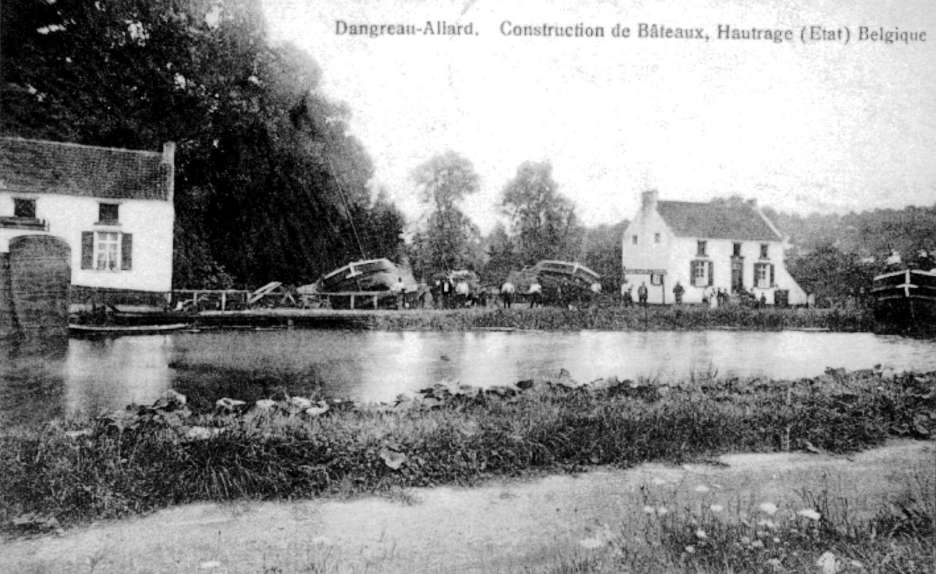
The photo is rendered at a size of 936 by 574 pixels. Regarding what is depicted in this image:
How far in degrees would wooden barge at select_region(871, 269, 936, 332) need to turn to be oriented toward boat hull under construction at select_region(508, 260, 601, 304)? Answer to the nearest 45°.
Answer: approximately 45° to its right

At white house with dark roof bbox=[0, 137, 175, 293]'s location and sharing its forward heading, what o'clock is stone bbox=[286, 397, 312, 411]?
The stone is roughly at 10 o'clock from the white house with dark roof.

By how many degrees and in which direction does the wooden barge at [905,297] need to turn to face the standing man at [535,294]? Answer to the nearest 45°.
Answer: approximately 45° to its right

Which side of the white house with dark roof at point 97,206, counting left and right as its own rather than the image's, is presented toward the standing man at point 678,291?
left

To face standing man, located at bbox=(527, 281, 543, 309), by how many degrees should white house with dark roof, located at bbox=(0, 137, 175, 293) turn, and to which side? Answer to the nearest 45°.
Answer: approximately 90° to its left

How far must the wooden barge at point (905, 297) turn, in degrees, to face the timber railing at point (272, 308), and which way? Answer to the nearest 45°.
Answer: approximately 45° to its right

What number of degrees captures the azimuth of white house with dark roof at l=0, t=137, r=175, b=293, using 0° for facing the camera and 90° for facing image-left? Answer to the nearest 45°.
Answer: approximately 0°
